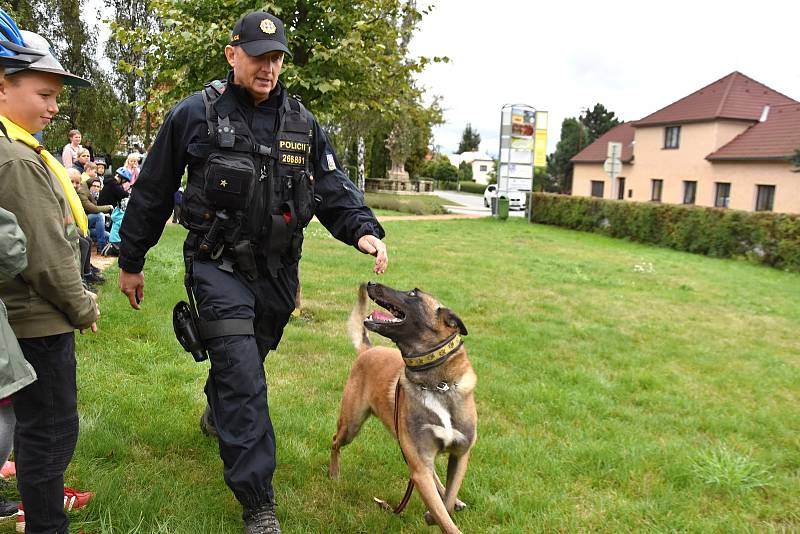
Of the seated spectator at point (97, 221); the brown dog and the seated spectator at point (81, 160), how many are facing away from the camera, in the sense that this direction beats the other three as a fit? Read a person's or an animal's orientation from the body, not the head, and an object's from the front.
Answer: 0

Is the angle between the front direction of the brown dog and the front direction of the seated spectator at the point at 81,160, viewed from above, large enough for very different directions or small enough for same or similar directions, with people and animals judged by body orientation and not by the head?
same or similar directions

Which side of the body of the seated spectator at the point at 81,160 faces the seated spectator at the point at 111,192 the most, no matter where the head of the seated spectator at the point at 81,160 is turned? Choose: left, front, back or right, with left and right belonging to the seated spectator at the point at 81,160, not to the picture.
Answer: front

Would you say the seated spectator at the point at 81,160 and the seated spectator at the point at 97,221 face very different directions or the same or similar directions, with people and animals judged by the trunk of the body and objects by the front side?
same or similar directions

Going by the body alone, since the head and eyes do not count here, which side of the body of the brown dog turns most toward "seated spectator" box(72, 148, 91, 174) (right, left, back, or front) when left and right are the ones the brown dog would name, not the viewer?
back

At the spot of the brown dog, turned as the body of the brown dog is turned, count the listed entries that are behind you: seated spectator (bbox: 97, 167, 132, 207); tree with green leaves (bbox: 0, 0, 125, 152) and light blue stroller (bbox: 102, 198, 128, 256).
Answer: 3

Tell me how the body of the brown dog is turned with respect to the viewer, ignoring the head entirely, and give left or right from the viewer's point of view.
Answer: facing the viewer and to the right of the viewer

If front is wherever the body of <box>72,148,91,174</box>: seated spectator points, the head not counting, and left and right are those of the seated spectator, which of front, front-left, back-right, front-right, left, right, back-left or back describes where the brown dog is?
front-right

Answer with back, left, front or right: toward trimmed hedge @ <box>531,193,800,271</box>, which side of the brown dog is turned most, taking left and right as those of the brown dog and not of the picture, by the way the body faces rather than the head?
left

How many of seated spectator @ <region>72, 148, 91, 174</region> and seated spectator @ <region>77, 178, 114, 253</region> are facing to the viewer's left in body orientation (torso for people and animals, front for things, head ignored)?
0

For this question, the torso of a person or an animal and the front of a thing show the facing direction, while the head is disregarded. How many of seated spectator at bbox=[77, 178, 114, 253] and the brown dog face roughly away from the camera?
0

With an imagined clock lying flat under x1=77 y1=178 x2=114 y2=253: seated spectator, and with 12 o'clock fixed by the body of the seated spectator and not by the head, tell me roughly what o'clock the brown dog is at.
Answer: The brown dog is roughly at 1 o'clock from the seated spectator.

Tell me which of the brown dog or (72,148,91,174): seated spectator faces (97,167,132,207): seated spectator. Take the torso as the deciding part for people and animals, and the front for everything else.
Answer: (72,148,91,174): seated spectator

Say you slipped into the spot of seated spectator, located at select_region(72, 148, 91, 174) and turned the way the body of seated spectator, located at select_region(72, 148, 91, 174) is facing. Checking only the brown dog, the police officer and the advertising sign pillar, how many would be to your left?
1
